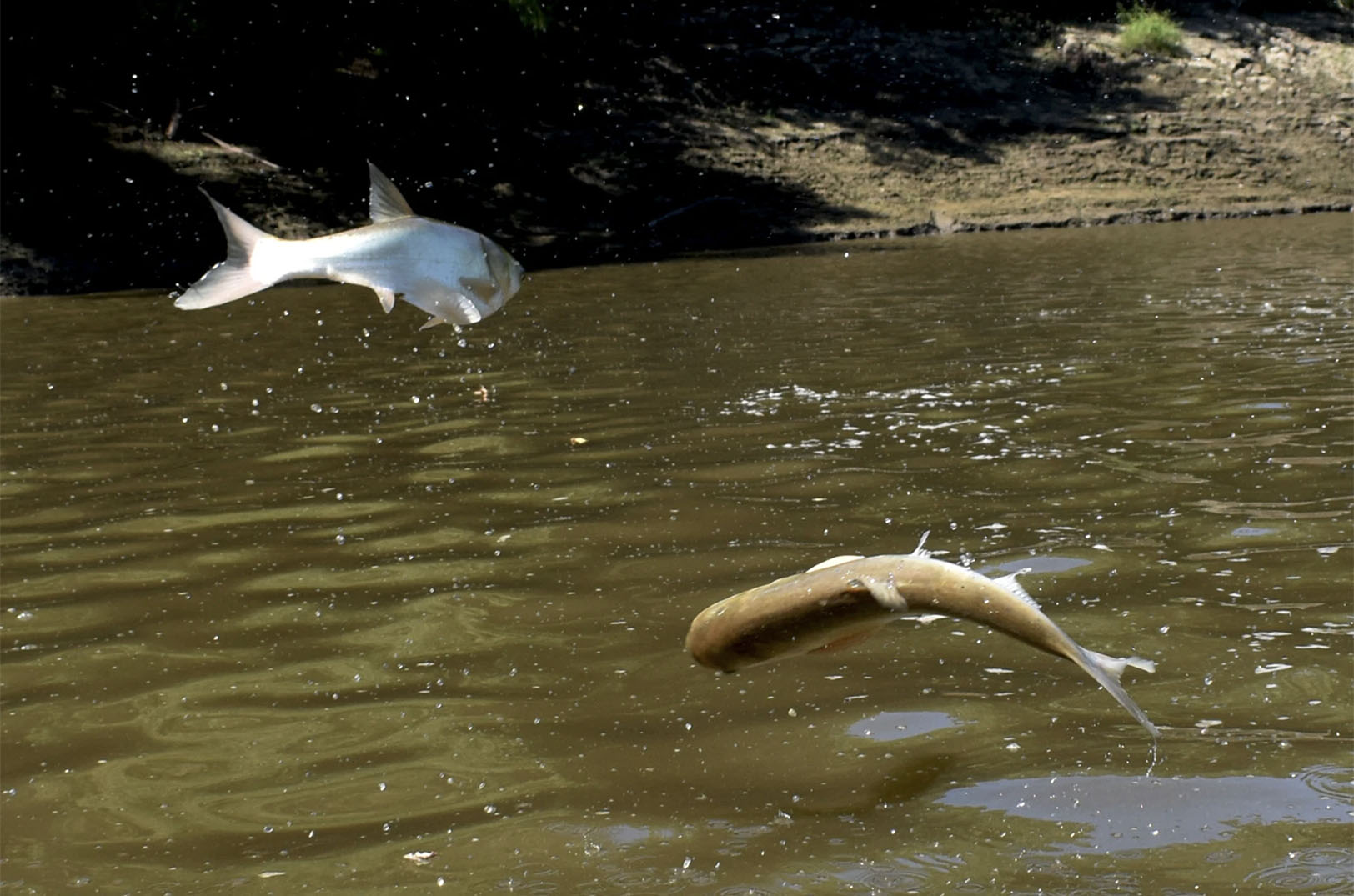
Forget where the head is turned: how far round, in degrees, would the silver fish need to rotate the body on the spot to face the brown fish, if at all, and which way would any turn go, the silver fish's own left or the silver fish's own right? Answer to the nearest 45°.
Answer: approximately 45° to the silver fish's own right

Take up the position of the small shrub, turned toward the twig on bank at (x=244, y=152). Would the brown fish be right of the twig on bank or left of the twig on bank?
left

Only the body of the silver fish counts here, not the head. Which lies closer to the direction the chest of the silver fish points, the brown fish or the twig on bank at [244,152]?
the brown fish

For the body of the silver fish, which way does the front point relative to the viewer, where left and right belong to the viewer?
facing to the right of the viewer

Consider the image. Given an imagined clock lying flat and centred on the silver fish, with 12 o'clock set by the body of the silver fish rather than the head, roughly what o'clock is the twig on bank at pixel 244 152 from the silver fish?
The twig on bank is roughly at 9 o'clock from the silver fish.

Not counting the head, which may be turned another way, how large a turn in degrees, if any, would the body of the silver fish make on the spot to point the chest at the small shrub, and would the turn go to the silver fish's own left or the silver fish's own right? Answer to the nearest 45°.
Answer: approximately 45° to the silver fish's own left
